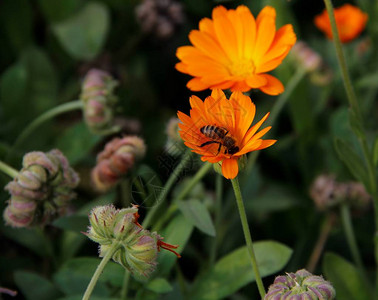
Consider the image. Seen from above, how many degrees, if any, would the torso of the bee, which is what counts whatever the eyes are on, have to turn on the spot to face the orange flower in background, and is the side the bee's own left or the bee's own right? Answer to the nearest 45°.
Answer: approximately 45° to the bee's own left

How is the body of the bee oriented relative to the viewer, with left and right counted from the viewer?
facing to the right of the viewer
